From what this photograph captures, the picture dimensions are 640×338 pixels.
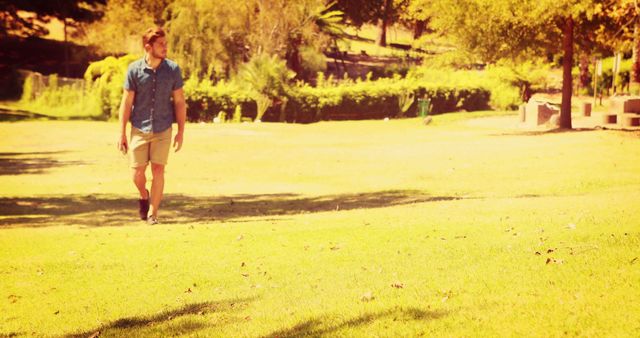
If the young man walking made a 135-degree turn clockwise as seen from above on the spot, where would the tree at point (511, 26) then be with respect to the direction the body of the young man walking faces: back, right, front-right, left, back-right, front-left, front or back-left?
right

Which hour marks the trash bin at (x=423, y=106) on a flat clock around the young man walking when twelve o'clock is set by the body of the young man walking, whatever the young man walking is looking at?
The trash bin is roughly at 7 o'clock from the young man walking.

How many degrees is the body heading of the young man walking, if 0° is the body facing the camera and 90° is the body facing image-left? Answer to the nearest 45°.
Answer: approximately 0°

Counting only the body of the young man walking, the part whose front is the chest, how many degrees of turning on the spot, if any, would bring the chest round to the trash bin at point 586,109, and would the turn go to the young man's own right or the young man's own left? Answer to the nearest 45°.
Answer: approximately 135° to the young man's own left

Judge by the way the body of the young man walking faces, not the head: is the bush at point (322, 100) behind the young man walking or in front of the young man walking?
behind

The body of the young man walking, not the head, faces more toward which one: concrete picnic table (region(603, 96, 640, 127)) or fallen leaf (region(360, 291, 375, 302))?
the fallen leaf

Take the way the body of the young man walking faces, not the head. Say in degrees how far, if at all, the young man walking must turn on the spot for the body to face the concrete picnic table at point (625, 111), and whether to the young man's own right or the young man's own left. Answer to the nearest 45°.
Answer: approximately 135° to the young man's own left

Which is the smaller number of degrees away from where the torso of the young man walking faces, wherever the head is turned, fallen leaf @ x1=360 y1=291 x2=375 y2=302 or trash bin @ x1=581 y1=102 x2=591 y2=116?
the fallen leaf

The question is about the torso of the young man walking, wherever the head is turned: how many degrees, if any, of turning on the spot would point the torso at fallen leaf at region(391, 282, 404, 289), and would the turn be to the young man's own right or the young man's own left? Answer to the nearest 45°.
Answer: approximately 45° to the young man's own left

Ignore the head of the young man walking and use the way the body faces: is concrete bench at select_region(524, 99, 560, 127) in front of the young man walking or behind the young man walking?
behind

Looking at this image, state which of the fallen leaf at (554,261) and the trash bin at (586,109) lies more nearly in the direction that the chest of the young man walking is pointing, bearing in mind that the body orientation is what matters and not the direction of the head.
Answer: the fallen leaf
